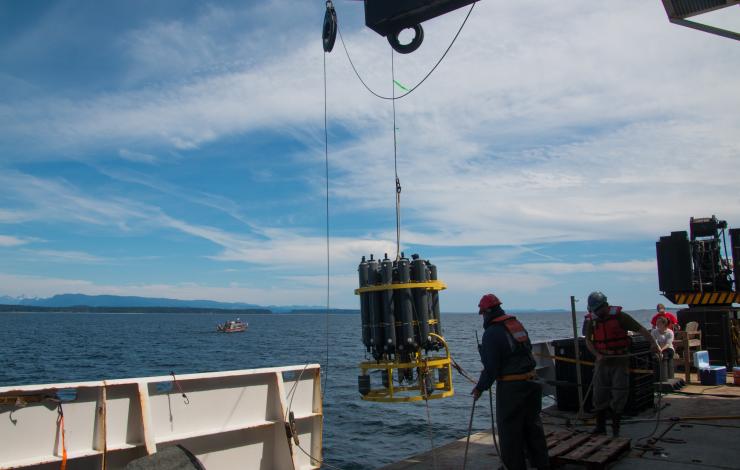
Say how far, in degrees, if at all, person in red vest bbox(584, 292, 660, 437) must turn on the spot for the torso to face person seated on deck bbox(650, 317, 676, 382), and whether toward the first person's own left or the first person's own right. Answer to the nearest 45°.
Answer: approximately 135° to the first person's own right

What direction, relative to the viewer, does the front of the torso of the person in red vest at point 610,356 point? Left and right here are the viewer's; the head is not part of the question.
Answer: facing the viewer and to the left of the viewer

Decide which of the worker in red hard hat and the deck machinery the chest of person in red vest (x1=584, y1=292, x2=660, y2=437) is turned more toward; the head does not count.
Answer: the worker in red hard hat

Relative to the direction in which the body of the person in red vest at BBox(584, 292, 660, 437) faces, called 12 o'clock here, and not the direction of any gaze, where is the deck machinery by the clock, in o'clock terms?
The deck machinery is roughly at 5 o'clock from the person in red vest.

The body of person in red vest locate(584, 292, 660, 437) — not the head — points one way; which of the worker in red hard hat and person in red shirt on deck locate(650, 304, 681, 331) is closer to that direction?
the worker in red hard hat

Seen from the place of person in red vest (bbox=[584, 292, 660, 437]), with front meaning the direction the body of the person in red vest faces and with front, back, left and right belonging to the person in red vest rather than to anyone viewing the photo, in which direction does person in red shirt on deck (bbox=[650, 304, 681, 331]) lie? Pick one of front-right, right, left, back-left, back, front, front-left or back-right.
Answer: back-right

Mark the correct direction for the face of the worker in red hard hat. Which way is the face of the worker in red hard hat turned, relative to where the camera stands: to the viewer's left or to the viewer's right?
to the viewer's left
